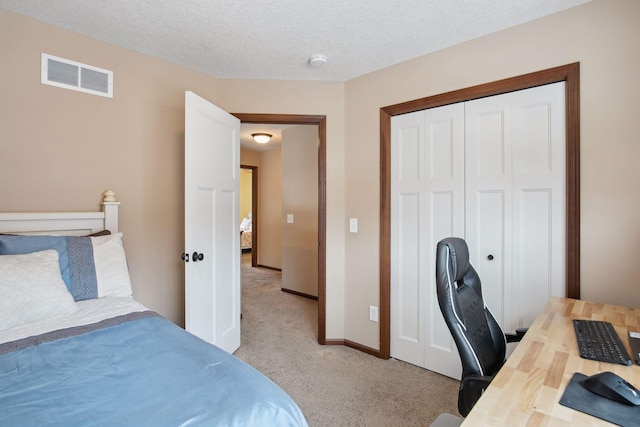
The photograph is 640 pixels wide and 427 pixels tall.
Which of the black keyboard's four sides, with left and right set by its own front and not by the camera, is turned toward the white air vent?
front

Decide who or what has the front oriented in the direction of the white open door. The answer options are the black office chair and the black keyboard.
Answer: the black keyboard

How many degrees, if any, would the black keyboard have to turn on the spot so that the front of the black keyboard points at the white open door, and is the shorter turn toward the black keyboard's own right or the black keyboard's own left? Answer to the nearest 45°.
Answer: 0° — it already faces it

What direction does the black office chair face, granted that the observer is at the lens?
facing the viewer and to the right of the viewer

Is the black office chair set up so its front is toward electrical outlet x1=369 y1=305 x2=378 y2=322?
no

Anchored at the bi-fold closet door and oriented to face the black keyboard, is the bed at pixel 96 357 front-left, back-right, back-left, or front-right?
front-right

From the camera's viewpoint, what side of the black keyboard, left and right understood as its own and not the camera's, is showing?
left

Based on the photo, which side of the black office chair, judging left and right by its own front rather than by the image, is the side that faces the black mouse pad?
front

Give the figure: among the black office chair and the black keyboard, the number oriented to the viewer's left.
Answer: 1

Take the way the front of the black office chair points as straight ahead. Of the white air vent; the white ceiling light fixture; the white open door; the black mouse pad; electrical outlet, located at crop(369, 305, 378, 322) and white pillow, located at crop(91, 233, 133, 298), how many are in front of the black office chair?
1

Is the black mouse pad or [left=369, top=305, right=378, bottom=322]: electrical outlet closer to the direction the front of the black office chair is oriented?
the black mouse pad

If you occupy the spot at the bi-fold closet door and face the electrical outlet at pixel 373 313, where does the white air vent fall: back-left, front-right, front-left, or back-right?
front-left

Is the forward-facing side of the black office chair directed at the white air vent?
no

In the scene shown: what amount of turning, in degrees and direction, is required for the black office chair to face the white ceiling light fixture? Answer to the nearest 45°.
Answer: approximately 180°
